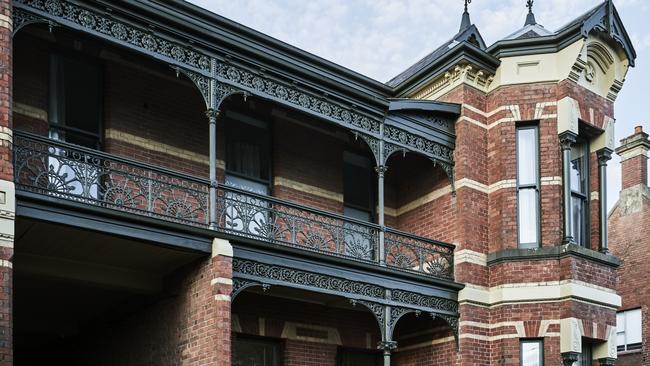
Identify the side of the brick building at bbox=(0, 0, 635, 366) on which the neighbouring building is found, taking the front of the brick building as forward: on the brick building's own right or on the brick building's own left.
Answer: on the brick building's own left
